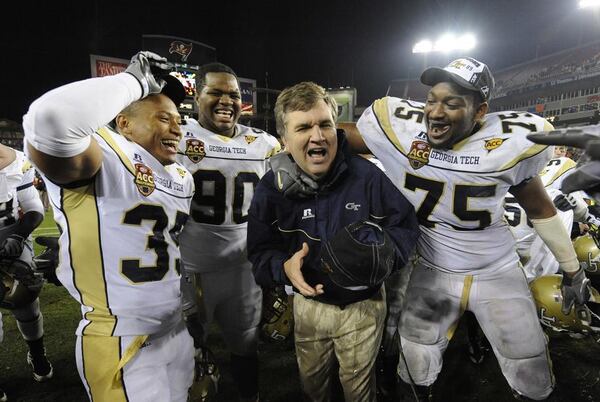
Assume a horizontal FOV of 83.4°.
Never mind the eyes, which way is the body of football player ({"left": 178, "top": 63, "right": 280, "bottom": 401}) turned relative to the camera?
toward the camera

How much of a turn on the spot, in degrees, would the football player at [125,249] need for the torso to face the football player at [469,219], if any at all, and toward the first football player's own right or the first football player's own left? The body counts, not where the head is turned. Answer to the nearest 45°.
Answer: approximately 45° to the first football player's own left

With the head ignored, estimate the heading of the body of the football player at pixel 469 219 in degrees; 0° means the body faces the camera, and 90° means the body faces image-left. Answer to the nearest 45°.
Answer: approximately 0°

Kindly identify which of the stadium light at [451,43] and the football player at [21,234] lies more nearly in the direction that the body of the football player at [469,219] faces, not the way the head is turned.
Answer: the football player

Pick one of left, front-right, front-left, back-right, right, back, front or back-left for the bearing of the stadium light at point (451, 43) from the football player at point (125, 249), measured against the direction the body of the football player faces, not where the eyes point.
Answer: left

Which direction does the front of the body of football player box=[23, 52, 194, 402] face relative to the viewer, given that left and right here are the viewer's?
facing the viewer and to the right of the viewer

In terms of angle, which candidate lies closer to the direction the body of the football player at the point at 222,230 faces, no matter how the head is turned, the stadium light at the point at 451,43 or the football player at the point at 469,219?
the football player

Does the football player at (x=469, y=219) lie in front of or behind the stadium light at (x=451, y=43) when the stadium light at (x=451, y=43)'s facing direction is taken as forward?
in front

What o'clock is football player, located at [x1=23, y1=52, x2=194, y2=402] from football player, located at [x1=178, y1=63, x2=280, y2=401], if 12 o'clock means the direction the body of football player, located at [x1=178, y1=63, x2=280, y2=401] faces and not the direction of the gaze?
football player, located at [x1=23, y1=52, x2=194, y2=402] is roughly at 1 o'clock from football player, located at [x1=178, y1=63, x2=280, y2=401].

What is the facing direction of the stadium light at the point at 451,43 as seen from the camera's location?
facing the viewer

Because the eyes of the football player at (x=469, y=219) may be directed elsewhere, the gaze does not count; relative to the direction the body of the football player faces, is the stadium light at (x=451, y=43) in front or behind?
behind

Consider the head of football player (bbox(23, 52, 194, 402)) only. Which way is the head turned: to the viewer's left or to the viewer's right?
to the viewer's right

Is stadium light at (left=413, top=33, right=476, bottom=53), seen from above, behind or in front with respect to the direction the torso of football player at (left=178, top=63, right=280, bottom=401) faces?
behind

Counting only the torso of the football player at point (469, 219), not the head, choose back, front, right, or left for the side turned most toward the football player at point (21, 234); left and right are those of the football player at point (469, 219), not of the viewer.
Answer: right

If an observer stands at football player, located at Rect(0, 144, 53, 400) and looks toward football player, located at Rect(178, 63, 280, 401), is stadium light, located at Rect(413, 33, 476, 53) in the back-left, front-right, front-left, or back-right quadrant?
front-left
